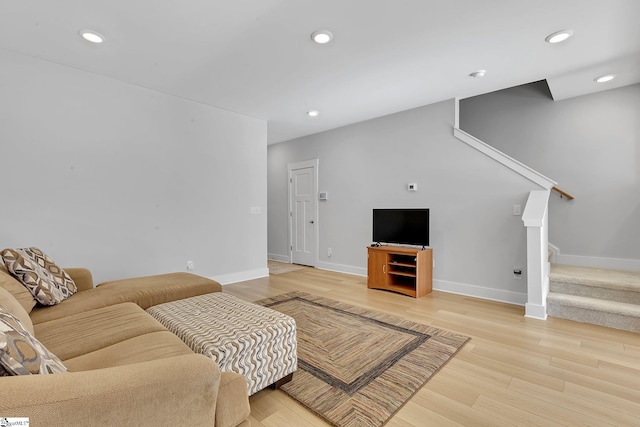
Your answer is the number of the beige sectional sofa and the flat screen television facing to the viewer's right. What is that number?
1

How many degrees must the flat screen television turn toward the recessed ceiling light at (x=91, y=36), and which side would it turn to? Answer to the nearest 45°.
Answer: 0° — it already faces it

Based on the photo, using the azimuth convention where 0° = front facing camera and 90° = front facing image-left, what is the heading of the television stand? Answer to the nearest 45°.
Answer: approximately 45°

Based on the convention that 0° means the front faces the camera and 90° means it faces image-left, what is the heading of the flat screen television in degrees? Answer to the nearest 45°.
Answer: approximately 45°

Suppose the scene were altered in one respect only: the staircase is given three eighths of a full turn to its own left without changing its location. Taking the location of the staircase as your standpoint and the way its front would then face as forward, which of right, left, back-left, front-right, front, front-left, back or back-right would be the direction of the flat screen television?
back

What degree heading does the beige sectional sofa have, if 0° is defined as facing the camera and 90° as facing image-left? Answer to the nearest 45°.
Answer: approximately 270°

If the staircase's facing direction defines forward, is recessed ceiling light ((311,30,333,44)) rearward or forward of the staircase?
forward

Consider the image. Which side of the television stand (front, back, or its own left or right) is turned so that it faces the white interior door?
right

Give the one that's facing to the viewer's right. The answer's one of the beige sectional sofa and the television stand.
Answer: the beige sectional sofa

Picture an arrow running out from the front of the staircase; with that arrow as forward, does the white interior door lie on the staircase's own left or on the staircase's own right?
on the staircase's own right

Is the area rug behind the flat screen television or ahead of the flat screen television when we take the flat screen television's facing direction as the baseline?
ahead

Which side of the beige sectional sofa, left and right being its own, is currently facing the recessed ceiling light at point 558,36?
front

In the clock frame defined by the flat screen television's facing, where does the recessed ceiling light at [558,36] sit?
The recessed ceiling light is roughly at 9 o'clock from the flat screen television.
